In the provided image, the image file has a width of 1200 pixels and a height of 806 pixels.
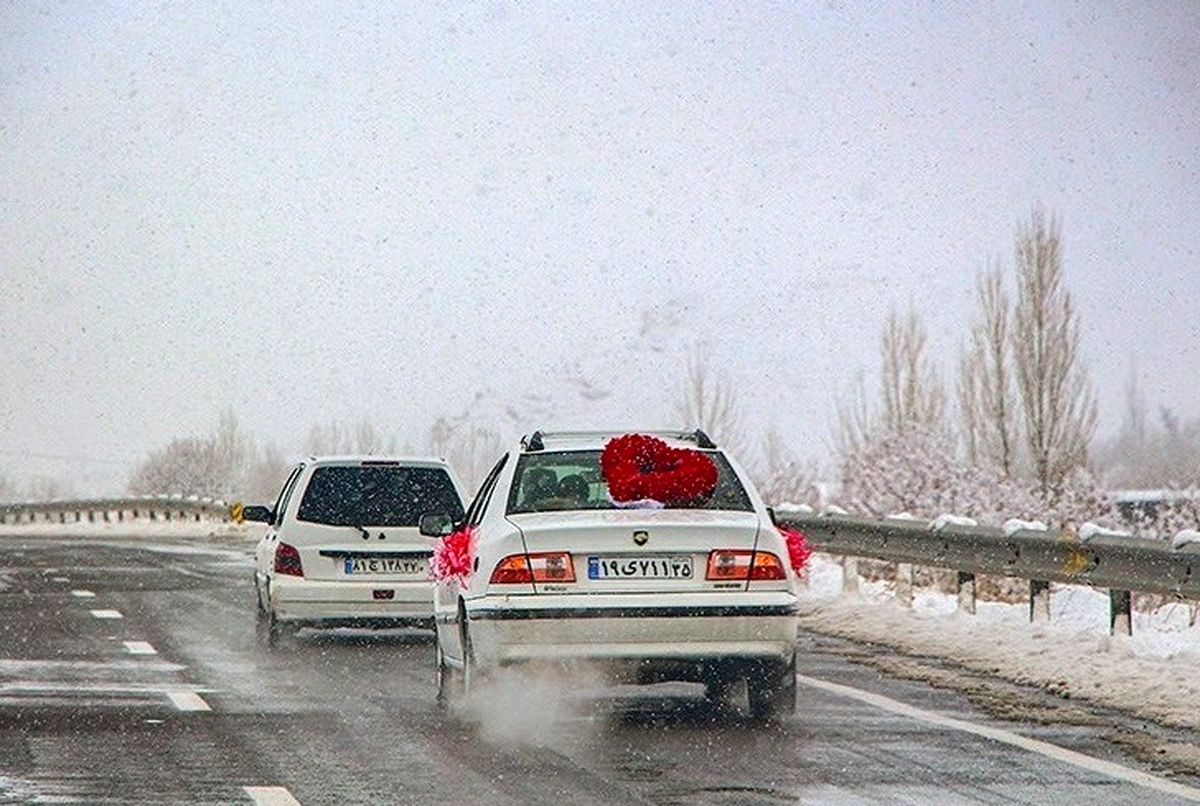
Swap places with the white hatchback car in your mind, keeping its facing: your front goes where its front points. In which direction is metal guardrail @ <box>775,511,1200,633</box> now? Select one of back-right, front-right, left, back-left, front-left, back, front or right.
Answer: right

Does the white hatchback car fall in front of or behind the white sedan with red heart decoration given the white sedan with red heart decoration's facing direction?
in front

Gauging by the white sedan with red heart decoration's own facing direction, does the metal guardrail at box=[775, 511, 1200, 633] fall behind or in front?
in front

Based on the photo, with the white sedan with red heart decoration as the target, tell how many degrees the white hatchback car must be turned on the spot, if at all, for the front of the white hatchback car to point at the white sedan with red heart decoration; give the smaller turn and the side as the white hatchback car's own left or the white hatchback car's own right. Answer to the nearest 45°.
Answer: approximately 180°

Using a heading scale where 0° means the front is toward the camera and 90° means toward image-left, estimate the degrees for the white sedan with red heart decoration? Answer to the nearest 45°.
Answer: approximately 180°

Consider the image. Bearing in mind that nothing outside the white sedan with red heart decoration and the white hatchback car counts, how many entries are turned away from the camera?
2

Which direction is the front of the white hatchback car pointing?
away from the camera
